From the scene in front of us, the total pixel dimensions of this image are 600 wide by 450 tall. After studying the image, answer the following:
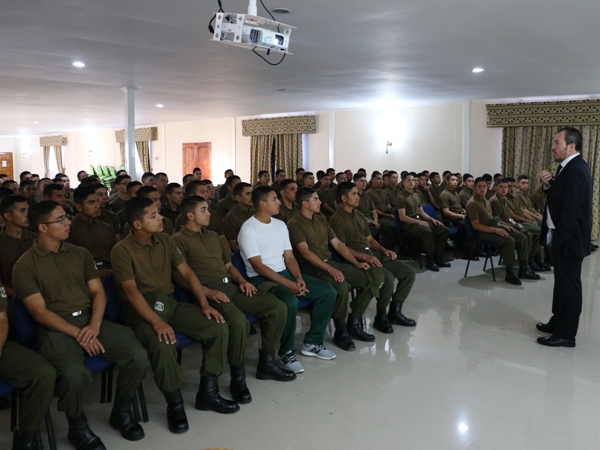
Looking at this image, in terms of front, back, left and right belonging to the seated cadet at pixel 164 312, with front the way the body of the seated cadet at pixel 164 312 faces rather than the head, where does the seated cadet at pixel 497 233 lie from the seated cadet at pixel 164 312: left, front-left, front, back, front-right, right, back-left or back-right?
left

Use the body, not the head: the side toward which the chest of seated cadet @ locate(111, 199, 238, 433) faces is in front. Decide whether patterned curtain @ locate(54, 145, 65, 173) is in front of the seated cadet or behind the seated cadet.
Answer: behind

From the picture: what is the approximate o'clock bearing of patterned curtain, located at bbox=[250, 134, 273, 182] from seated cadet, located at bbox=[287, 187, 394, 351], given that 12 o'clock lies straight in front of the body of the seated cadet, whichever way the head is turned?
The patterned curtain is roughly at 7 o'clock from the seated cadet.

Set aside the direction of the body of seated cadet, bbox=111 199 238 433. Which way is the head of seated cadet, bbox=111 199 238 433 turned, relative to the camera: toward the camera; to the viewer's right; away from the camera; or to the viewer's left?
to the viewer's right

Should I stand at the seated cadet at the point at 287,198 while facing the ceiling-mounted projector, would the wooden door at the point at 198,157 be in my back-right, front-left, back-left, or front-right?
back-right

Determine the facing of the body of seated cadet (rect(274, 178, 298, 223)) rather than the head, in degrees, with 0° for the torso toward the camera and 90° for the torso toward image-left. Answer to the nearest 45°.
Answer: approximately 315°

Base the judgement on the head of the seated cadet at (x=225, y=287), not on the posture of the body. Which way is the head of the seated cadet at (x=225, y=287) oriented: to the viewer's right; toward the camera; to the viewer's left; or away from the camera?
to the viewer's right

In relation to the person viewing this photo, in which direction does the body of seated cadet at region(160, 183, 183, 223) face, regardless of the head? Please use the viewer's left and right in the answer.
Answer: facing the viewer and to the right of the viewer

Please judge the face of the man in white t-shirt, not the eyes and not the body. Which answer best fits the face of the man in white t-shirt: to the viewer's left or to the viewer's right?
to the viewer's right

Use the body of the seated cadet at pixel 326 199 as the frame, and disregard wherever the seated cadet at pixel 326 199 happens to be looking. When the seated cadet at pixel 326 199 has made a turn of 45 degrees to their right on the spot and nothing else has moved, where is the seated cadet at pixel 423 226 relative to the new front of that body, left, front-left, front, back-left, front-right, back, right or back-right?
front-left
